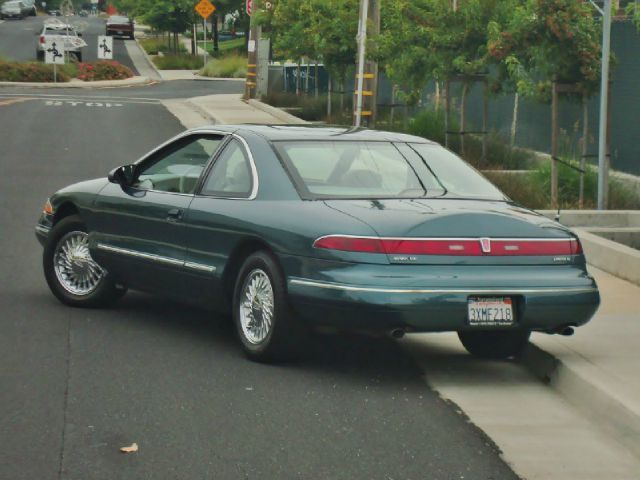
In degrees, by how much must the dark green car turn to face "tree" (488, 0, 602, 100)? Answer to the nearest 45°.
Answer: approximately 45° to its right

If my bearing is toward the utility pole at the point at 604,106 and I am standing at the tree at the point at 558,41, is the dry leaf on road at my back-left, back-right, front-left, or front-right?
front-right

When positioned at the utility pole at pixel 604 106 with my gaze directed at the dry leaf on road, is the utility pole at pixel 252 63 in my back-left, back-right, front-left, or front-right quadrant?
back-right

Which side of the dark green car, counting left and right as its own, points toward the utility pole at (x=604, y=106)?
right

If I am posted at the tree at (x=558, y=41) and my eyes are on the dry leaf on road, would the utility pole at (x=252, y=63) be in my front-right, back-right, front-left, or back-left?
back-right

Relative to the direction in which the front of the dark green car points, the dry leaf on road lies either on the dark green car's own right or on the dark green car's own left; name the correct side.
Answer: on the dark green car's own left

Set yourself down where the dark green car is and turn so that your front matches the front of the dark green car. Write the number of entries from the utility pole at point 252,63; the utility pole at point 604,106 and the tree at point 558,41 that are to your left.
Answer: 0

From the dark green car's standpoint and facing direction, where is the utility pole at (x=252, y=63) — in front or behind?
in front

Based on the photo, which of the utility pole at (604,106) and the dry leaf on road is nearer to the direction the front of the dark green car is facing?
the utility pole

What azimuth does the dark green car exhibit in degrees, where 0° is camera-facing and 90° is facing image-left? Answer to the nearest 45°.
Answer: approximately 135°
